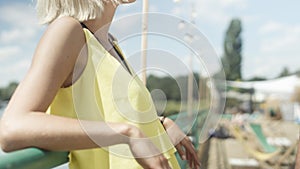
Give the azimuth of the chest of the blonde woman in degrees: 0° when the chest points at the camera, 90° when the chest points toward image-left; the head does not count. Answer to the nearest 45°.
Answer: approximately 270°

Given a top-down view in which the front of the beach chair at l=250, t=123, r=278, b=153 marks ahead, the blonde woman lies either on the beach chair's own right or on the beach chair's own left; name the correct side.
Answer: on the beach chair's own right
